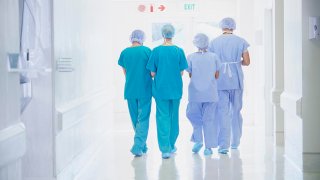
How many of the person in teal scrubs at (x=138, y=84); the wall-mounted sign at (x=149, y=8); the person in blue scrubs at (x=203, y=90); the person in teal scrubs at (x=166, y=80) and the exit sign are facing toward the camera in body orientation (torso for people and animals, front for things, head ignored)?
2

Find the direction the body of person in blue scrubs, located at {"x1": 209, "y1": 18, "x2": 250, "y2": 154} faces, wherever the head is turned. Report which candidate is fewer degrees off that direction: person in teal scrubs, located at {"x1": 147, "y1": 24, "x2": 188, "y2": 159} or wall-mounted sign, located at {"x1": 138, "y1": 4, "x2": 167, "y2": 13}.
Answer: the wall-mounted sign

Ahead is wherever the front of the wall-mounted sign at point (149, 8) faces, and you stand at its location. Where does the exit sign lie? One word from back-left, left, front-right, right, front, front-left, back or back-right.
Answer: left

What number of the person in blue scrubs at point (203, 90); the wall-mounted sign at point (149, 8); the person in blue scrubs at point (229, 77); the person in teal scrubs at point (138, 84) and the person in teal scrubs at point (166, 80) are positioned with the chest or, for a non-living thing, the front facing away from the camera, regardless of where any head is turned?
4

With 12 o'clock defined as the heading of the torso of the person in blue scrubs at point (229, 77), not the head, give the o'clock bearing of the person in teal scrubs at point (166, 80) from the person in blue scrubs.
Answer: The person in teal scrubs is roughly at 8 o'clock from the person in blue scrubs.

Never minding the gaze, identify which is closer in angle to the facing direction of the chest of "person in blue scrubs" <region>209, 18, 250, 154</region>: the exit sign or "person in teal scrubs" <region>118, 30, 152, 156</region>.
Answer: the exit sign

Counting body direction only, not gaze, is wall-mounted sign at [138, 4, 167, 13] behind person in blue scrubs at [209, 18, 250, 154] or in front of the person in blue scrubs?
in front

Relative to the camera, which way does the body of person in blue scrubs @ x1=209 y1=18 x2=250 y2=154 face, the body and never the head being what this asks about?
away from the camera

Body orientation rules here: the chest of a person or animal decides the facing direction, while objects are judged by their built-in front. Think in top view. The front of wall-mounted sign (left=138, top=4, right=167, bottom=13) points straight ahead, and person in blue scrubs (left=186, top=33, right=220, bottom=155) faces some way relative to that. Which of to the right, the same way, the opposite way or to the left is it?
the opposite way

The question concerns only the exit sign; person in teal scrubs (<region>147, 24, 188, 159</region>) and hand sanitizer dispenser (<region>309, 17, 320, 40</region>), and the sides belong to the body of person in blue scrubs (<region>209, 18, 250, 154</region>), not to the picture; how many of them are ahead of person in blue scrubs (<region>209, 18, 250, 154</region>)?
1

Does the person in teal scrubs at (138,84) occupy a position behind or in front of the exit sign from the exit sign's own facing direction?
in front

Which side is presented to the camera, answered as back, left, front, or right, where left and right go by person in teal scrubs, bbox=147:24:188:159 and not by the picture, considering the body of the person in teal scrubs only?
back

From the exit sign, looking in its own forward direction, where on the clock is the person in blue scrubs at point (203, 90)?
The person in blue scrubs is roughly at 12 o'clock from the exit sign.

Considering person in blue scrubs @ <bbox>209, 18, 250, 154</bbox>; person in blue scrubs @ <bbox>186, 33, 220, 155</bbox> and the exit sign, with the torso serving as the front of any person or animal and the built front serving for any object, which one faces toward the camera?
the exit sign

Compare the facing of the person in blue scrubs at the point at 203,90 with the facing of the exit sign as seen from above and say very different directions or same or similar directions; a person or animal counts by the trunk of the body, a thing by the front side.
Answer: very different directions
